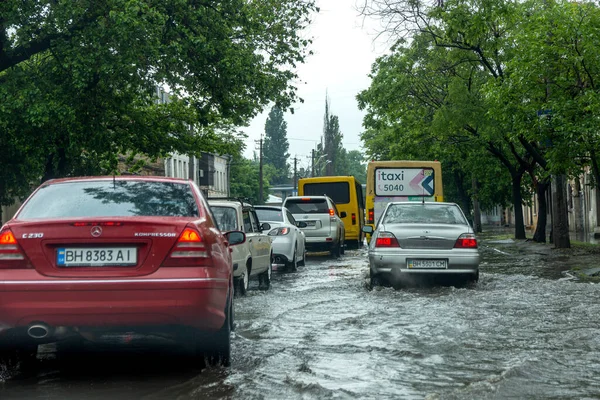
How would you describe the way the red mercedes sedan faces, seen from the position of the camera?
facing away from the viewer

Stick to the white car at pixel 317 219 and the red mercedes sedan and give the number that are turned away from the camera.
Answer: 2

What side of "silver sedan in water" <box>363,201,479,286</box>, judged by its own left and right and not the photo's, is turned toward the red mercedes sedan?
back

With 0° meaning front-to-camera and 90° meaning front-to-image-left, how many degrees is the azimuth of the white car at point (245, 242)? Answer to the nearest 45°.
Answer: approximately 225°

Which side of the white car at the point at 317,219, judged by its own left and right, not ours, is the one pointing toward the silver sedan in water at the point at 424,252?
back

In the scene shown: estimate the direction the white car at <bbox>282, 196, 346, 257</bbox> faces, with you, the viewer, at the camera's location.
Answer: facing away from the viewer

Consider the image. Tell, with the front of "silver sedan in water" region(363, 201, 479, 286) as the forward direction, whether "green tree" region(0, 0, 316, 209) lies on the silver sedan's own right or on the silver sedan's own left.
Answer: on the silver sedan's own left

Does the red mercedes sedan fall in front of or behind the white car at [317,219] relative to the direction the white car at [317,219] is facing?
behind

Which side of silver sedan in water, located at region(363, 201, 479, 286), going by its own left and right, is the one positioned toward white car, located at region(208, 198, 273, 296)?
left

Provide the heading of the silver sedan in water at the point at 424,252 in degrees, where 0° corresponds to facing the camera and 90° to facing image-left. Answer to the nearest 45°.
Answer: approximately 180°

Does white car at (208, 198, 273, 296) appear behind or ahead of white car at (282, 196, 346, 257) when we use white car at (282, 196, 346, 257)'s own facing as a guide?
behind
